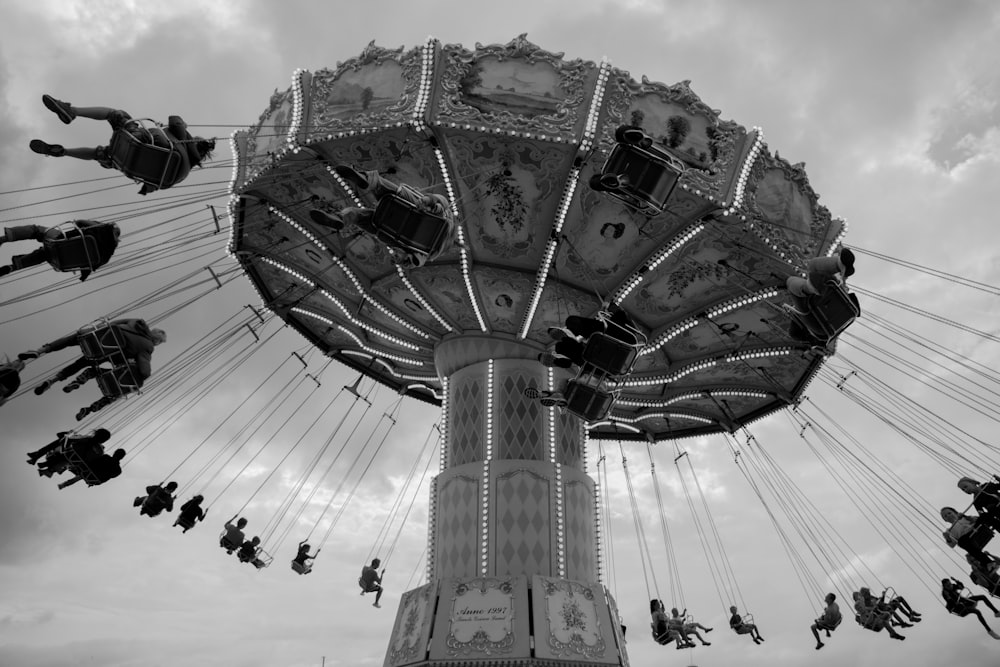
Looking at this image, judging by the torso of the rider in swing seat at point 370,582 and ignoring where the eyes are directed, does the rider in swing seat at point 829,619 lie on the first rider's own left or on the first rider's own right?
on the first rider's own right

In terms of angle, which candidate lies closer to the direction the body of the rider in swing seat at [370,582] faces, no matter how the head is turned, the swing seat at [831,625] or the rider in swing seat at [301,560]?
the swing seat

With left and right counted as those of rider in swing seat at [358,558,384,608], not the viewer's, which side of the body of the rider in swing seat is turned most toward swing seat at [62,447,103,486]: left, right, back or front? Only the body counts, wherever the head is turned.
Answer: back

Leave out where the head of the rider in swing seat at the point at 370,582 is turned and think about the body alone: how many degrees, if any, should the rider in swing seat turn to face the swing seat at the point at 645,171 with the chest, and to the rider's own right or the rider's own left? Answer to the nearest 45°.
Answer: approximately 135° to the rider's own right

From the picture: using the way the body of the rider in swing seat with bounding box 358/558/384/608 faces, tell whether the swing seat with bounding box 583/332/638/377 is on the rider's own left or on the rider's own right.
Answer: on the rider's own right

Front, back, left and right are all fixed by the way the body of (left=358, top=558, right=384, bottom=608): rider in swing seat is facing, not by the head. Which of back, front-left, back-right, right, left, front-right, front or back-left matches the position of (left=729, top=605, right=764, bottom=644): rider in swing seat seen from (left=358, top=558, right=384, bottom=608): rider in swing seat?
front-right

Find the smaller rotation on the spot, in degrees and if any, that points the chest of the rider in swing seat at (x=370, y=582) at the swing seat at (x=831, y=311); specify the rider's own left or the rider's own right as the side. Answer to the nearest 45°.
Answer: approximately 90° to the rider's own right

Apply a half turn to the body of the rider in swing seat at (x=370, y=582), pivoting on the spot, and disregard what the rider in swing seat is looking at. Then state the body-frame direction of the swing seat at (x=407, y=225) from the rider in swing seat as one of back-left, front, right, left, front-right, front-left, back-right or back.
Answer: front-left

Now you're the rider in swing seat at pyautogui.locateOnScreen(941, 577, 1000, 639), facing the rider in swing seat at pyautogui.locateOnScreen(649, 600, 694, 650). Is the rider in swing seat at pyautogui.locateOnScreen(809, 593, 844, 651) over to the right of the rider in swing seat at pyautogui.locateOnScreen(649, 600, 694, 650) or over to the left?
right
